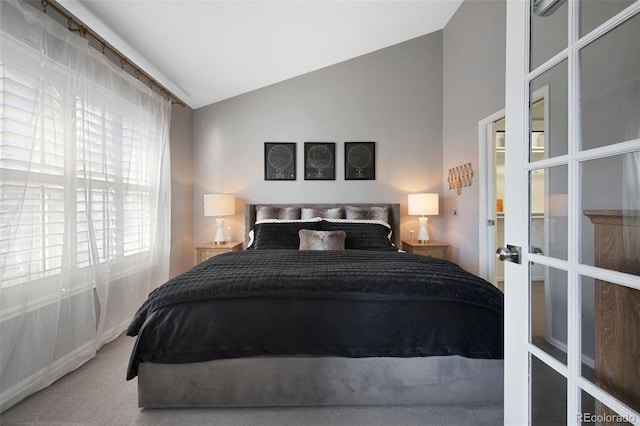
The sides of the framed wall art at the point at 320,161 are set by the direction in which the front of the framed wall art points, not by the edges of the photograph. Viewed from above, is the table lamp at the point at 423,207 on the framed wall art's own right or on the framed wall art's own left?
on the framed wall art's own left

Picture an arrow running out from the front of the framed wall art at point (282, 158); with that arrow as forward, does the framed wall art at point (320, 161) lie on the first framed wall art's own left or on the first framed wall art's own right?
on the first framed wall art's own left

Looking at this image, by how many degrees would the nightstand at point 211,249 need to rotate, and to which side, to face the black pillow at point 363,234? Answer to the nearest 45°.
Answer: approximately 45° to its left

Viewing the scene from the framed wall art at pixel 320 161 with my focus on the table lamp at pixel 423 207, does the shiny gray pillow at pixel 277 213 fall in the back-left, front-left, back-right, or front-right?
back-right
